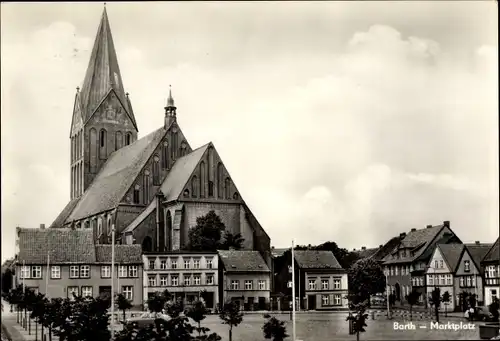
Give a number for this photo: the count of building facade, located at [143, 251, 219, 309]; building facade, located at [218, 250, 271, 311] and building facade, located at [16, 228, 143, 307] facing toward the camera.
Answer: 3

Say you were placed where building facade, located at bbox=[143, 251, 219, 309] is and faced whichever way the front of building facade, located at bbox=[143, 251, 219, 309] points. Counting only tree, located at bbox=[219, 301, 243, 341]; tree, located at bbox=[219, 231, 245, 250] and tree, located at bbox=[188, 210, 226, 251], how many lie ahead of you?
1

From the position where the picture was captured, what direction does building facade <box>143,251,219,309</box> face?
facing the viewer

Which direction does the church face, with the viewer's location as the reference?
facing away from the viewer and to the left of the viewer

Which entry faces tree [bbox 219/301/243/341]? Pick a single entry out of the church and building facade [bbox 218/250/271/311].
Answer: the building facade

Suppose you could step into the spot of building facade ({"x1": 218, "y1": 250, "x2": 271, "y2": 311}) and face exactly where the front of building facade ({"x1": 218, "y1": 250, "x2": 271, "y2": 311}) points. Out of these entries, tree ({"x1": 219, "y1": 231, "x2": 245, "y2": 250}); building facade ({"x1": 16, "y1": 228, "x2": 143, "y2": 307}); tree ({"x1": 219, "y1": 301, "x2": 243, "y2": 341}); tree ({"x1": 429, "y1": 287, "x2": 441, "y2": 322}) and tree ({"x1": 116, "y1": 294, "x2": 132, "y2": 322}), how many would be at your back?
1

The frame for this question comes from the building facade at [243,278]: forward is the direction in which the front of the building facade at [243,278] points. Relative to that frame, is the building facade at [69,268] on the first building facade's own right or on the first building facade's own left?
on the first building facade's own right

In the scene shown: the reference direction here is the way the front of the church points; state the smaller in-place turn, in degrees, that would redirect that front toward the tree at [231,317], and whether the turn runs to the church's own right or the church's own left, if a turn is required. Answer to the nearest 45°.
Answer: approximately 135° to the church's own left

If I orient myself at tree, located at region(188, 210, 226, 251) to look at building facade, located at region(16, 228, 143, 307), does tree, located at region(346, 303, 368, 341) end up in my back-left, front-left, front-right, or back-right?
front-left

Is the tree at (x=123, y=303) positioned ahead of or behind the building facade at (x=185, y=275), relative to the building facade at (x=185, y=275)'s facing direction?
ahead

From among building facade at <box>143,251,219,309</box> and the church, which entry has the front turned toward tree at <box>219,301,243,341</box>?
the building facade

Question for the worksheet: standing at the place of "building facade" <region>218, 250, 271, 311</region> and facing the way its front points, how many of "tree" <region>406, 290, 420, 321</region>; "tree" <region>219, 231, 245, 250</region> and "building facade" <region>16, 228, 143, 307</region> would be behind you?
1

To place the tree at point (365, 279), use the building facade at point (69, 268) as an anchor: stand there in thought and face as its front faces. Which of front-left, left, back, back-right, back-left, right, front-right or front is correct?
front-left

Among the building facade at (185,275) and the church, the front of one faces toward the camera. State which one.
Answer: the building facade

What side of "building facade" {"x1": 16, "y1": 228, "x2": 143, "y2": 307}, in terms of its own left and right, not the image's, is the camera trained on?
front

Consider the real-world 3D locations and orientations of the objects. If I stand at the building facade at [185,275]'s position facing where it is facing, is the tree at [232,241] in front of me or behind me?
behind

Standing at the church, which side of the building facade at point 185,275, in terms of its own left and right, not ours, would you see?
back
